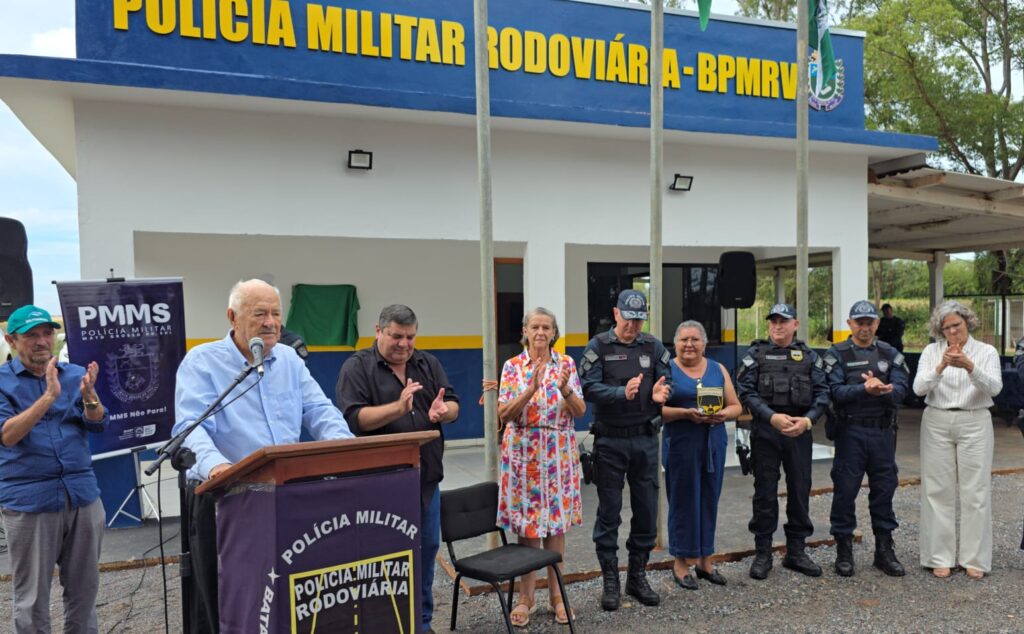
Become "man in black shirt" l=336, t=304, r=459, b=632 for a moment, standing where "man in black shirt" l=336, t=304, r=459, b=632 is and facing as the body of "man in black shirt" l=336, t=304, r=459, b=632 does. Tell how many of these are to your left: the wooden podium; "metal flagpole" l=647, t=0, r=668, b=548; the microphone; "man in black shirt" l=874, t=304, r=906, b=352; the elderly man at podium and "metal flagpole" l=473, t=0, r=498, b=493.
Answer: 3

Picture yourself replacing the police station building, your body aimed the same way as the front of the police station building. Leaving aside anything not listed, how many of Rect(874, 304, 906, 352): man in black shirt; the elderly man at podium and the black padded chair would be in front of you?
2

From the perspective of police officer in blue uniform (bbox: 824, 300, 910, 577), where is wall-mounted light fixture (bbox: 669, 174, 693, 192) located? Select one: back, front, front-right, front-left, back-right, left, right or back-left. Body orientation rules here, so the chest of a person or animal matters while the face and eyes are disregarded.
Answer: back-right

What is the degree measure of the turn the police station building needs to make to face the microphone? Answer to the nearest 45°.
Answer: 0° — it already faces it

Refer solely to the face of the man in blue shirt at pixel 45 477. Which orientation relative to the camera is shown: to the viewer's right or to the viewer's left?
to the viewer's right

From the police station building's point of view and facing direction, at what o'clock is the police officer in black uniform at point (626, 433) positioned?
The police officer in black uniform is roughly at 11 o'clock from the police station building.

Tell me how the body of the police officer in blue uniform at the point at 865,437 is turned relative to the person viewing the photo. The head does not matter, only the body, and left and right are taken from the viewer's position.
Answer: facing the viewer

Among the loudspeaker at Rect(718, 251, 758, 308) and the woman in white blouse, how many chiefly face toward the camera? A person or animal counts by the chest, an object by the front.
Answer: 2

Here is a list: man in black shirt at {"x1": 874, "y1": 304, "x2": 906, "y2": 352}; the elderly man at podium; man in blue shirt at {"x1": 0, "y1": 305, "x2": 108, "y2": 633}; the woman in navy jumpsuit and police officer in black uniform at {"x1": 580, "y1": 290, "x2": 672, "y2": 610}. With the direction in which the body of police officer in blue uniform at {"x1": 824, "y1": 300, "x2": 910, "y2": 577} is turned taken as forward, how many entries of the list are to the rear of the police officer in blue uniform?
1

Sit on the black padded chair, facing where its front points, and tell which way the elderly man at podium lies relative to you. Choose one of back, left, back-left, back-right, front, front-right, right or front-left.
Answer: right

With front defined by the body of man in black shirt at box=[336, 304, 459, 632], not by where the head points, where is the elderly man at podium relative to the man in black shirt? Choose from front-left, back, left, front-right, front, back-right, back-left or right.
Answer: right

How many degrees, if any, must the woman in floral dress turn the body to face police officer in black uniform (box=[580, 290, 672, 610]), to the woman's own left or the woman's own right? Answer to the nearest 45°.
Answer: approximately 135° to the woman's own left

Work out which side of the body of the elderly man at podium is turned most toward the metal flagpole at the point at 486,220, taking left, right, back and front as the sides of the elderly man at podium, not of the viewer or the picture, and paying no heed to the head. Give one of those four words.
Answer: left
